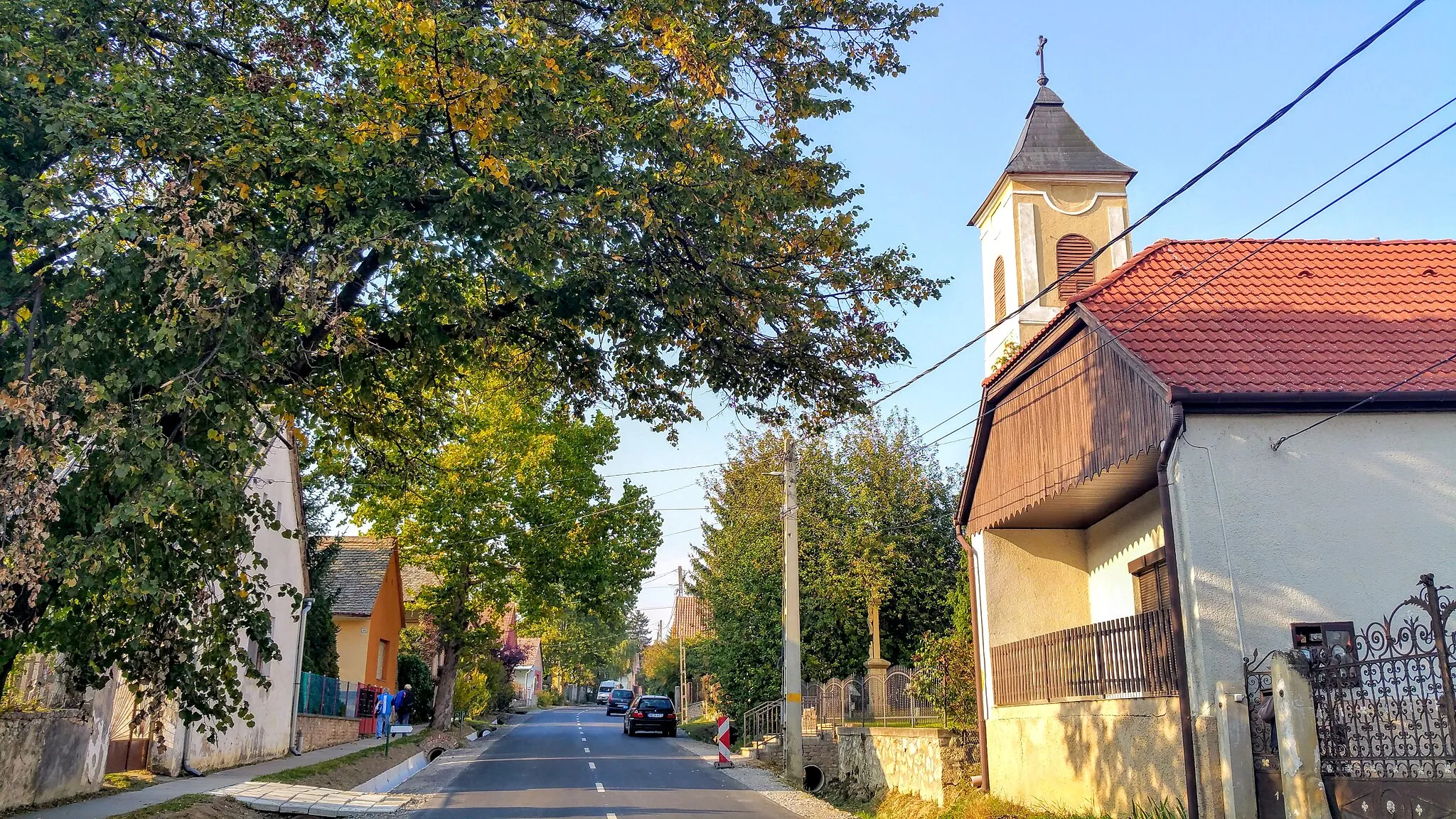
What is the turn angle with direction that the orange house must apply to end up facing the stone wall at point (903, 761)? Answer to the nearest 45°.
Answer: approximately 45° to its right

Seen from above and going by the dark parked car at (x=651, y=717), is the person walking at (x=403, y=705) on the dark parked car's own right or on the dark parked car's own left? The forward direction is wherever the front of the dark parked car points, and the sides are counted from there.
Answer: on the dark parked car's own left

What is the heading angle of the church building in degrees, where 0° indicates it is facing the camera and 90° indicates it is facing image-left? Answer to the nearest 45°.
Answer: approximately 45°

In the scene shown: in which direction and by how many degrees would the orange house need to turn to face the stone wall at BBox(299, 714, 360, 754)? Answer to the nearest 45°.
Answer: approximately 45° to its right

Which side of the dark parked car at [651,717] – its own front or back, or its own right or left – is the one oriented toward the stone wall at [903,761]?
back

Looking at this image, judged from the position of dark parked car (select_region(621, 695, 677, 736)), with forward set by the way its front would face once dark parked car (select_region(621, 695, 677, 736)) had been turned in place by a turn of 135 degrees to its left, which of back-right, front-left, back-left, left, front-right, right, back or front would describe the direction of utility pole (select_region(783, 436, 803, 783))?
front-left

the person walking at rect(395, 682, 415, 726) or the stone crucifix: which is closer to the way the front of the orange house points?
the stone crucifix

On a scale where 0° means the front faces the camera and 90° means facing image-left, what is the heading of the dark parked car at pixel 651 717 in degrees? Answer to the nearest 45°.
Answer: approximately 180°

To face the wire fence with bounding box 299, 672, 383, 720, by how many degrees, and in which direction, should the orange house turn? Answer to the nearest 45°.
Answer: approximately 45° to its right

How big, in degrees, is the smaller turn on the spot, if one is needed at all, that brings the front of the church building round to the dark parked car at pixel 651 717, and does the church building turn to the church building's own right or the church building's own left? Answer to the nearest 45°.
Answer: approximately 90° to the church building's own right
